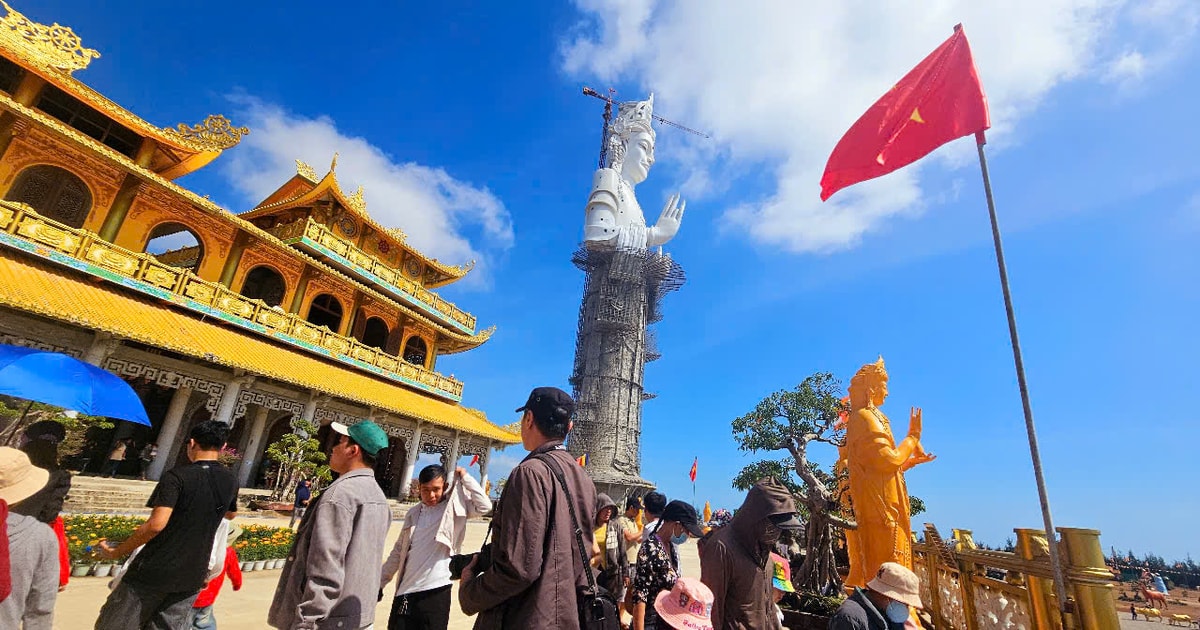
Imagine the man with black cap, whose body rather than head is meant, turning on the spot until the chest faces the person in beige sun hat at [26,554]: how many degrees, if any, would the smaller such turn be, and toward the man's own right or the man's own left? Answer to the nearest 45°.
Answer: approximately 45° to the man's own left

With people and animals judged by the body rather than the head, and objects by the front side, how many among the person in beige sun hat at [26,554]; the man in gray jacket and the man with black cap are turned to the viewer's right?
0

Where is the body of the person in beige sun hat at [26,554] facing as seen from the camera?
away from the camera
